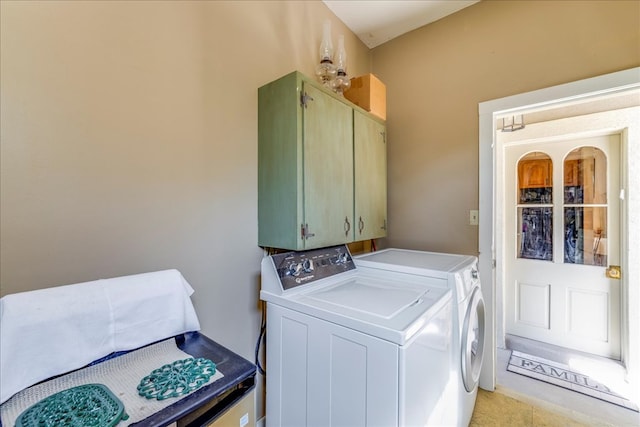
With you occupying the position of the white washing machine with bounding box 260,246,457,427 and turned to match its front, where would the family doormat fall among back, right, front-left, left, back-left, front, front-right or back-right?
left

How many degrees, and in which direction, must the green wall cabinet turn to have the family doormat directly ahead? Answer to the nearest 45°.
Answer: approximately 45° to its left

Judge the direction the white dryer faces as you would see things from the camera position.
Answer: facing to the right of the viewer

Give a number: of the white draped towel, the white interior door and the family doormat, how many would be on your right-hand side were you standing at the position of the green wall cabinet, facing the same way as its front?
1

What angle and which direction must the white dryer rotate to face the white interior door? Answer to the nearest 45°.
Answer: approximately 45° to its left

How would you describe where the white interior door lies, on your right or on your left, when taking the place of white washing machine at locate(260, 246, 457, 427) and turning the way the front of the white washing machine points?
on your left

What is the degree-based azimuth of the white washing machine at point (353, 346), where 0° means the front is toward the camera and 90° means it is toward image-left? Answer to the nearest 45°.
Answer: approximately 315°

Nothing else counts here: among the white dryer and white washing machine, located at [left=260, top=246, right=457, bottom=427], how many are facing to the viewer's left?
0

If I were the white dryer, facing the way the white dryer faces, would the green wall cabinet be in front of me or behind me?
behind
